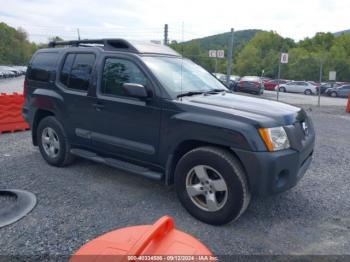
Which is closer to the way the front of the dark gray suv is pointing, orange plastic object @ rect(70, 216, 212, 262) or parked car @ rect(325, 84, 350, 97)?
the orange plastic object

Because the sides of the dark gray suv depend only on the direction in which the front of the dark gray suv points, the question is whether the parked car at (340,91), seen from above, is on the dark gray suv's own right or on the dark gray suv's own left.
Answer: on the dark gray suv's own left

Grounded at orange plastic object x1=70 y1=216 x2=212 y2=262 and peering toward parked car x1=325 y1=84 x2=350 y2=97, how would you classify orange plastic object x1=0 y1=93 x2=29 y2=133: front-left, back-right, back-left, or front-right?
front-left

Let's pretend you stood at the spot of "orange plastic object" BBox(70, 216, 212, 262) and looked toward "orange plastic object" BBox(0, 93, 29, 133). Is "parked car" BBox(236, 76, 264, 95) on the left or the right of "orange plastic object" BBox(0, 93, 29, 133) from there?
right

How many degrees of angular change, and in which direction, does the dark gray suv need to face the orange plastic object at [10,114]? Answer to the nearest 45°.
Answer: approximately 180°

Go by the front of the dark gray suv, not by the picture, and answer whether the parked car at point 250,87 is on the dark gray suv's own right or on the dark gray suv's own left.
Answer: on the dark gray suv's own left

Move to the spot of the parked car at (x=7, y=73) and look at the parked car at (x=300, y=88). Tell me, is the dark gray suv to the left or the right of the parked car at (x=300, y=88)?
right

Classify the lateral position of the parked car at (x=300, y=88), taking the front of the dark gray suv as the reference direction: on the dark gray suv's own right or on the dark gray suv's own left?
on the dark gray suv's own left

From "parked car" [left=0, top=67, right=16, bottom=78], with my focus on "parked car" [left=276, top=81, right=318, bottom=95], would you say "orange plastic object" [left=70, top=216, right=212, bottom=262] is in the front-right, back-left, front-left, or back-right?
front-right
